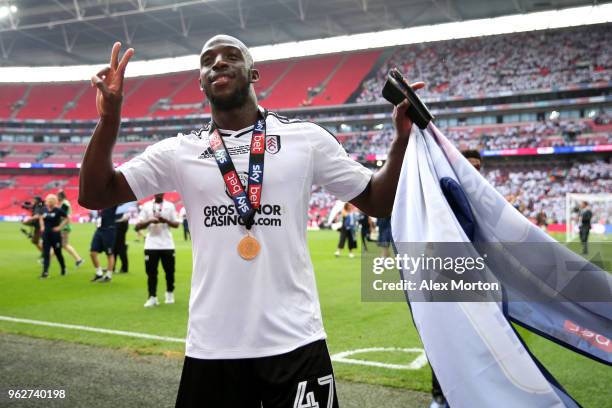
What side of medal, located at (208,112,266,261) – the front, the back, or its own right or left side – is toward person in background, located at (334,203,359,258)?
back

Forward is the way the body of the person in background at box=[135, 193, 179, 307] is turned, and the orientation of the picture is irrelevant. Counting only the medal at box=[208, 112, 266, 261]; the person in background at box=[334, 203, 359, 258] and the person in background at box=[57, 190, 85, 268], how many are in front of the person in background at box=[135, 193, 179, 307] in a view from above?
1

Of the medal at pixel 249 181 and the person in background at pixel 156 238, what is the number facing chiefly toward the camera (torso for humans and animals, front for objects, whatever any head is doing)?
2

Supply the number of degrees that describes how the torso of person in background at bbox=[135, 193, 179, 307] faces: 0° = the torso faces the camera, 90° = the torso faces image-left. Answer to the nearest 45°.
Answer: approximately 0°

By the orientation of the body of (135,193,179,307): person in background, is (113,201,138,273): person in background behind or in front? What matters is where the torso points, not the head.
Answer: behind

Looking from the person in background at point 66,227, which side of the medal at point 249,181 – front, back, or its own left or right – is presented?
back

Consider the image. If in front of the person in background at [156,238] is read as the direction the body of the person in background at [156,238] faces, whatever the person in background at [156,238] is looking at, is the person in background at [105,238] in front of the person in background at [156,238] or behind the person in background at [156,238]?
behind

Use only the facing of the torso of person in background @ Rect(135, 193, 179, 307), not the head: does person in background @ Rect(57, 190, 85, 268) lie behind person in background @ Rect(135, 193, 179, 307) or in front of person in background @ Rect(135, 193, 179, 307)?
behind
